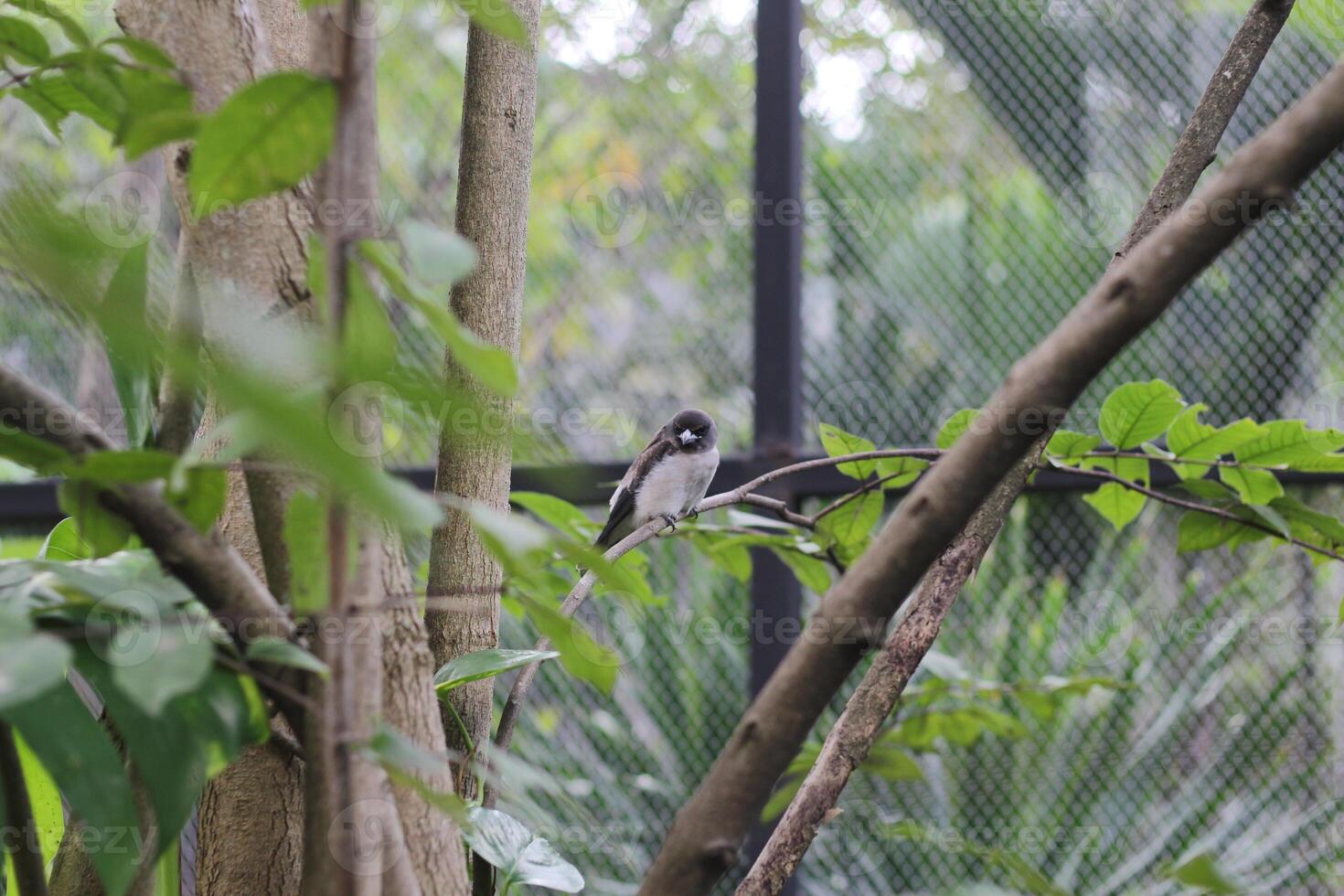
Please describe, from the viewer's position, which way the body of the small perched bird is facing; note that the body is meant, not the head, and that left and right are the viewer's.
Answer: facing the viewer and to the right of the viewer

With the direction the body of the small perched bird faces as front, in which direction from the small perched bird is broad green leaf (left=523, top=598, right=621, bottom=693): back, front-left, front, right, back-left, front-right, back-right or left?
front-right

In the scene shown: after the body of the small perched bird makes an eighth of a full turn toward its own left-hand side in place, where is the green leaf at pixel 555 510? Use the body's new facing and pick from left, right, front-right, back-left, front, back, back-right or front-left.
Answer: right

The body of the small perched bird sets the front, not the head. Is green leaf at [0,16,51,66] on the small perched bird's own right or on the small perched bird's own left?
on the small perched bird's own right

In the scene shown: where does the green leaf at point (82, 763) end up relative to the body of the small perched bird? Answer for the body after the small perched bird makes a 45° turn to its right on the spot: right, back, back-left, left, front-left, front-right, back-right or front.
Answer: front

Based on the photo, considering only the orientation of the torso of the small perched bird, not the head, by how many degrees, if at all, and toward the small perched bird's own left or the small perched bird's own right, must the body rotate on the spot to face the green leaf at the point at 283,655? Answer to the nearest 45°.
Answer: approximately 45° to the small perched bird's own right

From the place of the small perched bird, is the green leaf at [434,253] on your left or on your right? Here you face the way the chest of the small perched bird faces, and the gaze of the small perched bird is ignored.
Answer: on your right

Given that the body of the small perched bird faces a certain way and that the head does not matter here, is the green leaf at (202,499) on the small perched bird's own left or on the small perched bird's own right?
on the small perched bird's own right

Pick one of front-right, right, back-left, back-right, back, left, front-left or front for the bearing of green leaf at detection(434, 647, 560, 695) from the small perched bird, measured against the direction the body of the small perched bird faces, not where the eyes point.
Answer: front-right
